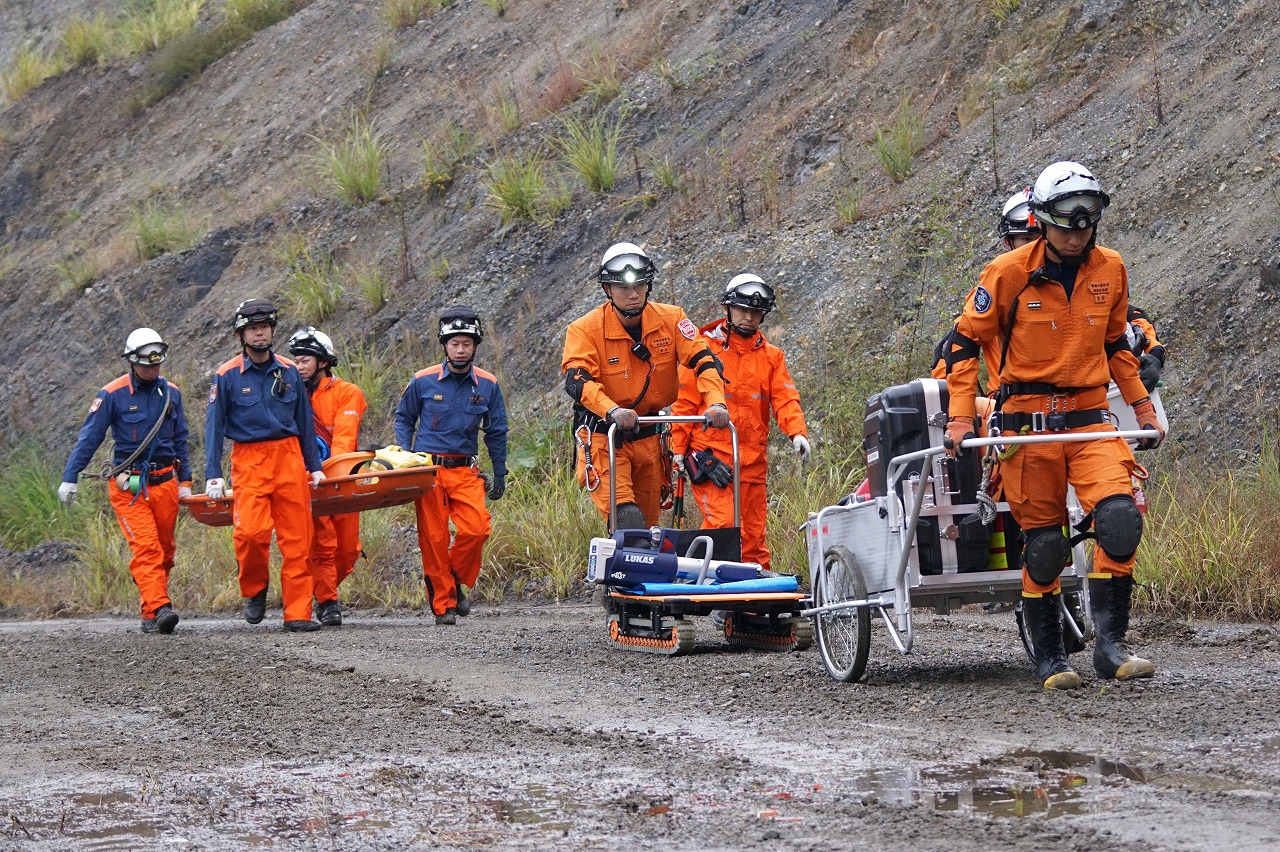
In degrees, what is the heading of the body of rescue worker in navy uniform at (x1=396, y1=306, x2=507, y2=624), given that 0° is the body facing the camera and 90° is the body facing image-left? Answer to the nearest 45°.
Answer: approximately 0°

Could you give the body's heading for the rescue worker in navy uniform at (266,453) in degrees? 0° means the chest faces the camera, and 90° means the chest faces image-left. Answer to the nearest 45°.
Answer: approximately 0°

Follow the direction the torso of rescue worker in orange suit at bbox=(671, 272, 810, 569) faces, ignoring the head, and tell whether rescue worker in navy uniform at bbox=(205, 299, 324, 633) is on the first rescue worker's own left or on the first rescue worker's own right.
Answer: on the first rescue worker's own right

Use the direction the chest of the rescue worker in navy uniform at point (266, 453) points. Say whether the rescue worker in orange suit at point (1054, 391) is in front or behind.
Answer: in front

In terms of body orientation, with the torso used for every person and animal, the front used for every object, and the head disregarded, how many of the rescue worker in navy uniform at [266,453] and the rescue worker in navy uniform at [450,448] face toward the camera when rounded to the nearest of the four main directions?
2
